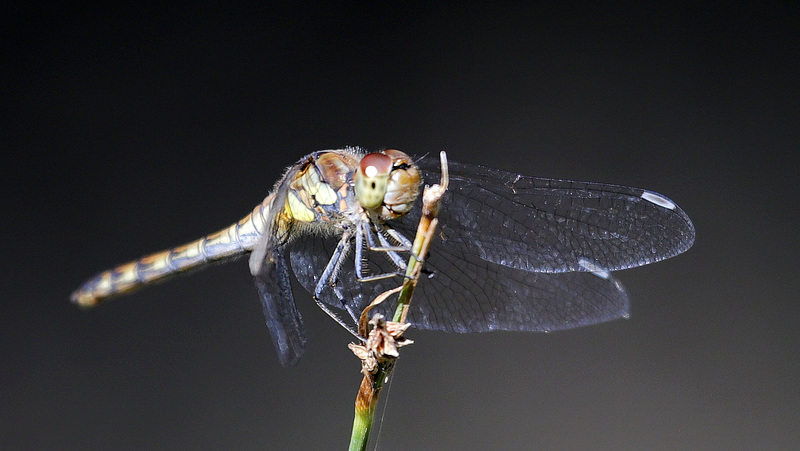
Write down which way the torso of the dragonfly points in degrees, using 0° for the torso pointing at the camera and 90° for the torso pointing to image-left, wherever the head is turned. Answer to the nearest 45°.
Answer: approximately 315°
